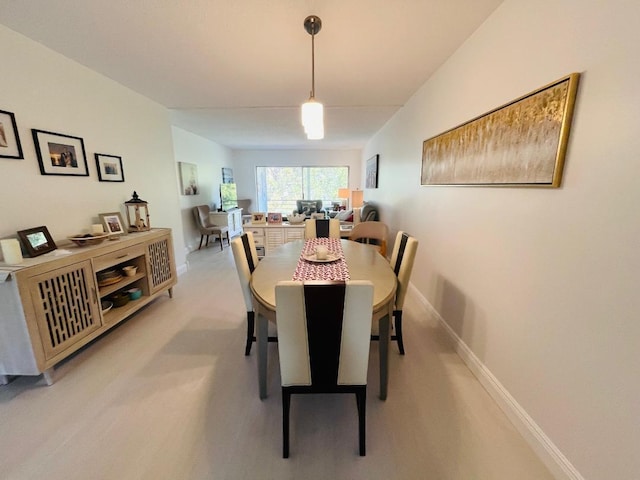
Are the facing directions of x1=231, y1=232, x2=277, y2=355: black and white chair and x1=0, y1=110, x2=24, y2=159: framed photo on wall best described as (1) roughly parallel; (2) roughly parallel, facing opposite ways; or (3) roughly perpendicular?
roughly parallel

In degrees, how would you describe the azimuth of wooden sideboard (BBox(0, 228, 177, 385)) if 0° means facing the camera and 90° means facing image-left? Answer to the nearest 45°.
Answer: approximately 315°

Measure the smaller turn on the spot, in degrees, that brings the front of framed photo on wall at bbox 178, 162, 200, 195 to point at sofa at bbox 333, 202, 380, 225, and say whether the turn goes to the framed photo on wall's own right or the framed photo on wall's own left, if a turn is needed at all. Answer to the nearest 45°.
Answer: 0° — it already faces it

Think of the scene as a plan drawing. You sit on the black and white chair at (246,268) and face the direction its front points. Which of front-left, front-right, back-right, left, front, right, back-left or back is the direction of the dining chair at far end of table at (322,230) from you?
front-left

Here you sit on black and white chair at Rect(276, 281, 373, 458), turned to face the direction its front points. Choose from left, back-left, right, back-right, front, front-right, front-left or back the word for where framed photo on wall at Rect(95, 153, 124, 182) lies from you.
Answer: front-left

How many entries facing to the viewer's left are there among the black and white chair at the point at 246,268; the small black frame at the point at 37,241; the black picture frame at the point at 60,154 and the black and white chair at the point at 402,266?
1

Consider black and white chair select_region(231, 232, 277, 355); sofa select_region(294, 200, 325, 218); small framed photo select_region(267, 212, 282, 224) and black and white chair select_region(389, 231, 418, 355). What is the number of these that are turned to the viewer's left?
1

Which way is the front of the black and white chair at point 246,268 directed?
to the viewer's right

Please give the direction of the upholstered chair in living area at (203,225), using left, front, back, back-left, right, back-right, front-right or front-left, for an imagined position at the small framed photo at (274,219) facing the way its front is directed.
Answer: back-right

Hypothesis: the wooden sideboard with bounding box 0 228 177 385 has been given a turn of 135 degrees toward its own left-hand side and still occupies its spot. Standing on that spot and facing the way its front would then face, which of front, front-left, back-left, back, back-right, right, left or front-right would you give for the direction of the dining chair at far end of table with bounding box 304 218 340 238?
right

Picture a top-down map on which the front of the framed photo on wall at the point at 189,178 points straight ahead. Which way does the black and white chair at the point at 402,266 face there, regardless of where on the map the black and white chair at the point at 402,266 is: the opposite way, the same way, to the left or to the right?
the opposite way

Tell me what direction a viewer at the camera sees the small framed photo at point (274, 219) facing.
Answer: facing the viewer

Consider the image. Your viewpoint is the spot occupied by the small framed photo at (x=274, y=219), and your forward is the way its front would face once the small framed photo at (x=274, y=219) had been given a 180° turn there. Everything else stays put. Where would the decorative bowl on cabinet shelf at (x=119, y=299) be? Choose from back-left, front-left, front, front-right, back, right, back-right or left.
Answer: back-left

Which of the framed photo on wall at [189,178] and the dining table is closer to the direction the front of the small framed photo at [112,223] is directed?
the dining table

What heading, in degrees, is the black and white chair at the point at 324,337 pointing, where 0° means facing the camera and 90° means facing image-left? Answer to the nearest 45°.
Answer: approximately 180°

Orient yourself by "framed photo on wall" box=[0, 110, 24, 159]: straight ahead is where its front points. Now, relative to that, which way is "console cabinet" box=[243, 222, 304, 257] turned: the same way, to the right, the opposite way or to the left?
to the right
